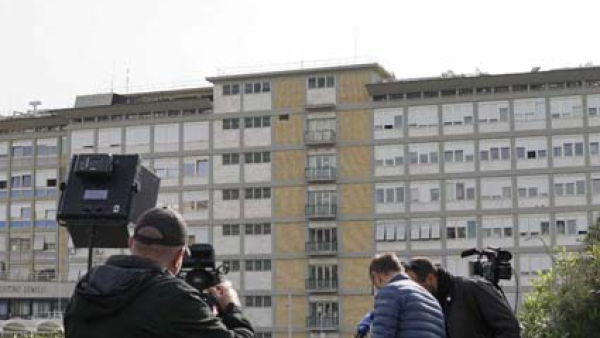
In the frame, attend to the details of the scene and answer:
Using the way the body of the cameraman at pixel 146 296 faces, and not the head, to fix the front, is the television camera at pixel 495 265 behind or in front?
in front

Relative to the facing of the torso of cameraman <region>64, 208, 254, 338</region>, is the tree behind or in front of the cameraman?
in front

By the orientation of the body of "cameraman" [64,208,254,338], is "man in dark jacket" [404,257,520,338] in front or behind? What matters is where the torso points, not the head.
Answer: in front

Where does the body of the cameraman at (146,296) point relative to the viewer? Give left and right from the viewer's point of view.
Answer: facing away from the viewer and to the right of the viewer
